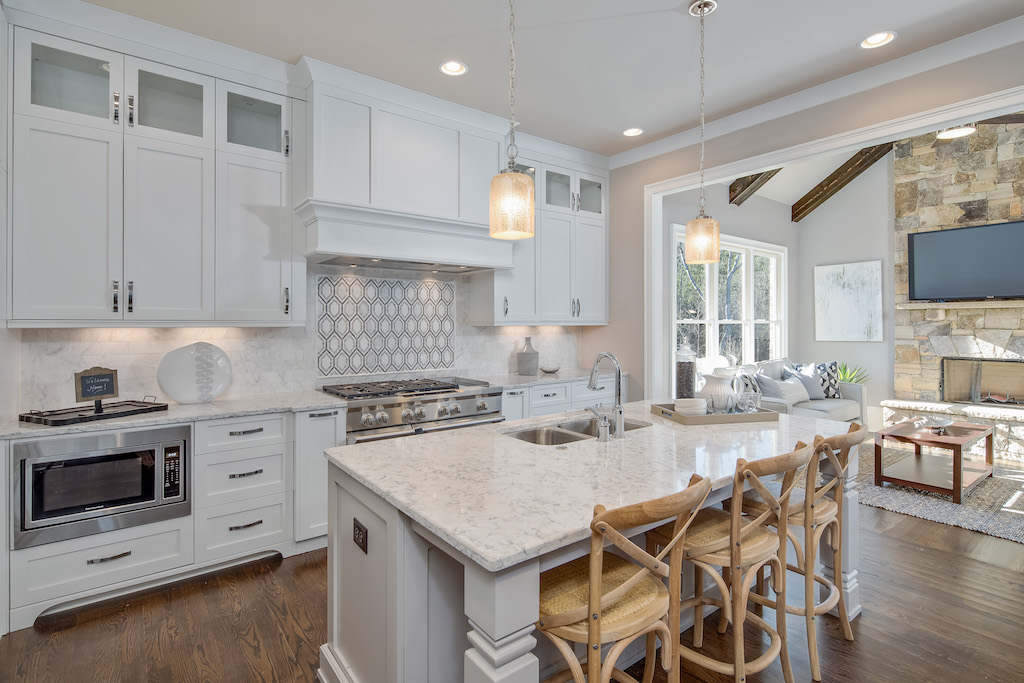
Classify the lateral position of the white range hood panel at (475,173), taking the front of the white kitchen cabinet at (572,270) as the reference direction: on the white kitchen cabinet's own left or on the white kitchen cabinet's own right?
on the white kitchen cabinet's own right

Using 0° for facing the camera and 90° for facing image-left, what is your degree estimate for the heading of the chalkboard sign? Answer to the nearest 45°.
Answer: approximately 0°

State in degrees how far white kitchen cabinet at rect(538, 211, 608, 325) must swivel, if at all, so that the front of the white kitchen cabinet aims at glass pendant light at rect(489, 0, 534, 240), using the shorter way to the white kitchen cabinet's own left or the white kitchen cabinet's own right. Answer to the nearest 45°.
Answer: approximately 45° to the white kitchen cabinet's own right

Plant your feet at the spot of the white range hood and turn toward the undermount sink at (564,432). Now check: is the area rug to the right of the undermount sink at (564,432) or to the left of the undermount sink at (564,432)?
left

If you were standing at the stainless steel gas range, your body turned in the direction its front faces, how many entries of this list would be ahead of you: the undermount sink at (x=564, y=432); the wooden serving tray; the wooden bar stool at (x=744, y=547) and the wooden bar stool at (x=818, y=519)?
4

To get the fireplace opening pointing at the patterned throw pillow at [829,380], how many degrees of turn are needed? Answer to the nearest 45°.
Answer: approximately 45° to its right

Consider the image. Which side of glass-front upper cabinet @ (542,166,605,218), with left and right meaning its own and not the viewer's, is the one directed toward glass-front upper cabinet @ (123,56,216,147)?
right

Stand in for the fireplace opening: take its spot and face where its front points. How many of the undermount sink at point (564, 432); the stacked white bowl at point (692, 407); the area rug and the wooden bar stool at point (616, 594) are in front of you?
4

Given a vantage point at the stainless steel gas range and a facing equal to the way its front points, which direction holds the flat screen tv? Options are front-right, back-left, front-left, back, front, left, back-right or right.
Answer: front-left

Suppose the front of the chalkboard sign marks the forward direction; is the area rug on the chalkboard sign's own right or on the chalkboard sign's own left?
on the chalkboard sign's own left
